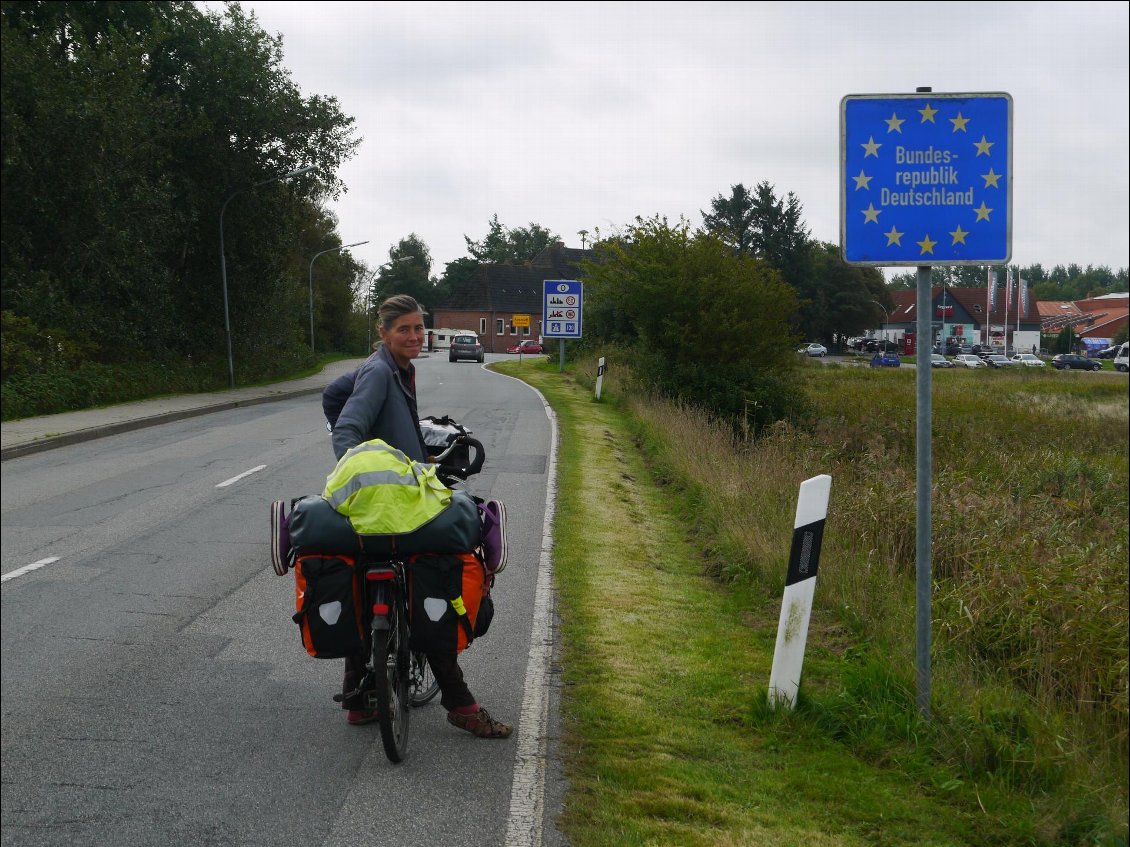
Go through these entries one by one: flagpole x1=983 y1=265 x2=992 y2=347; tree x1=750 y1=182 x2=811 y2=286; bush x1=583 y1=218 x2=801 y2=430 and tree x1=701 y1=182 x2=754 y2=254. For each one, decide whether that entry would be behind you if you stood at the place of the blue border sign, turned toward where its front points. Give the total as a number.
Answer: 4

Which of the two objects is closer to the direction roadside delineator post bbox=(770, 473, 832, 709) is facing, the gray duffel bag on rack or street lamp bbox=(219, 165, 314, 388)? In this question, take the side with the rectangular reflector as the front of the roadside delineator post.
the gray duffel bag on rack

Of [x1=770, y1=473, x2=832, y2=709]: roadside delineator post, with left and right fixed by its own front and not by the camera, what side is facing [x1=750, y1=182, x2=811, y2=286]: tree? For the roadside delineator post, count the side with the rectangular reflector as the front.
back

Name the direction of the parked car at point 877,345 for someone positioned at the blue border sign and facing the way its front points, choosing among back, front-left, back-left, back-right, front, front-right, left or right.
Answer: back

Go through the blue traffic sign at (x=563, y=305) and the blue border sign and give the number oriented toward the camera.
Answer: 2

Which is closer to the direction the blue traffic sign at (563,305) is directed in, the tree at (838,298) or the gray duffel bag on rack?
the gray duffel bag on rack

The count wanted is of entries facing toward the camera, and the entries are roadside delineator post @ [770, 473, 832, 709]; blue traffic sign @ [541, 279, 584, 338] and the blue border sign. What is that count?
3

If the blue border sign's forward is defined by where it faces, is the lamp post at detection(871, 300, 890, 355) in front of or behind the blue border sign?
behind

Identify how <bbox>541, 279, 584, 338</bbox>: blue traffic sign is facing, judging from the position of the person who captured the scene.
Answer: facing the viewer

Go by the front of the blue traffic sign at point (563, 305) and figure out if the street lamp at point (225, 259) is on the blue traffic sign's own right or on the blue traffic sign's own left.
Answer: on the blue traffic sign's own right

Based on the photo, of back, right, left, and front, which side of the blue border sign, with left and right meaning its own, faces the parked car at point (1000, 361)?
back

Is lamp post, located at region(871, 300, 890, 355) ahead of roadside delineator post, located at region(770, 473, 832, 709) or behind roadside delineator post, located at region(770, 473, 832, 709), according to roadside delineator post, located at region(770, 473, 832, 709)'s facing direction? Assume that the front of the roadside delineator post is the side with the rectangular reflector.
behind

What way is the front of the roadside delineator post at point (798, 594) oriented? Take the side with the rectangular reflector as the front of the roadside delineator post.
toward the camera

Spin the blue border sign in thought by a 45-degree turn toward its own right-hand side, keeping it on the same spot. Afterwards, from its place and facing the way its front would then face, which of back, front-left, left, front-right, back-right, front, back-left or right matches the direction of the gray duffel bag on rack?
front

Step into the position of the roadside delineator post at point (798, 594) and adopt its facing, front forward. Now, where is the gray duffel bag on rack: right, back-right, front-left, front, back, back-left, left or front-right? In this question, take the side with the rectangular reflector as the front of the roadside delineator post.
front-right

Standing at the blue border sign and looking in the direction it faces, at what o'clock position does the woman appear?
The woman is roughly at 2 o'clock from the blue border sign.
